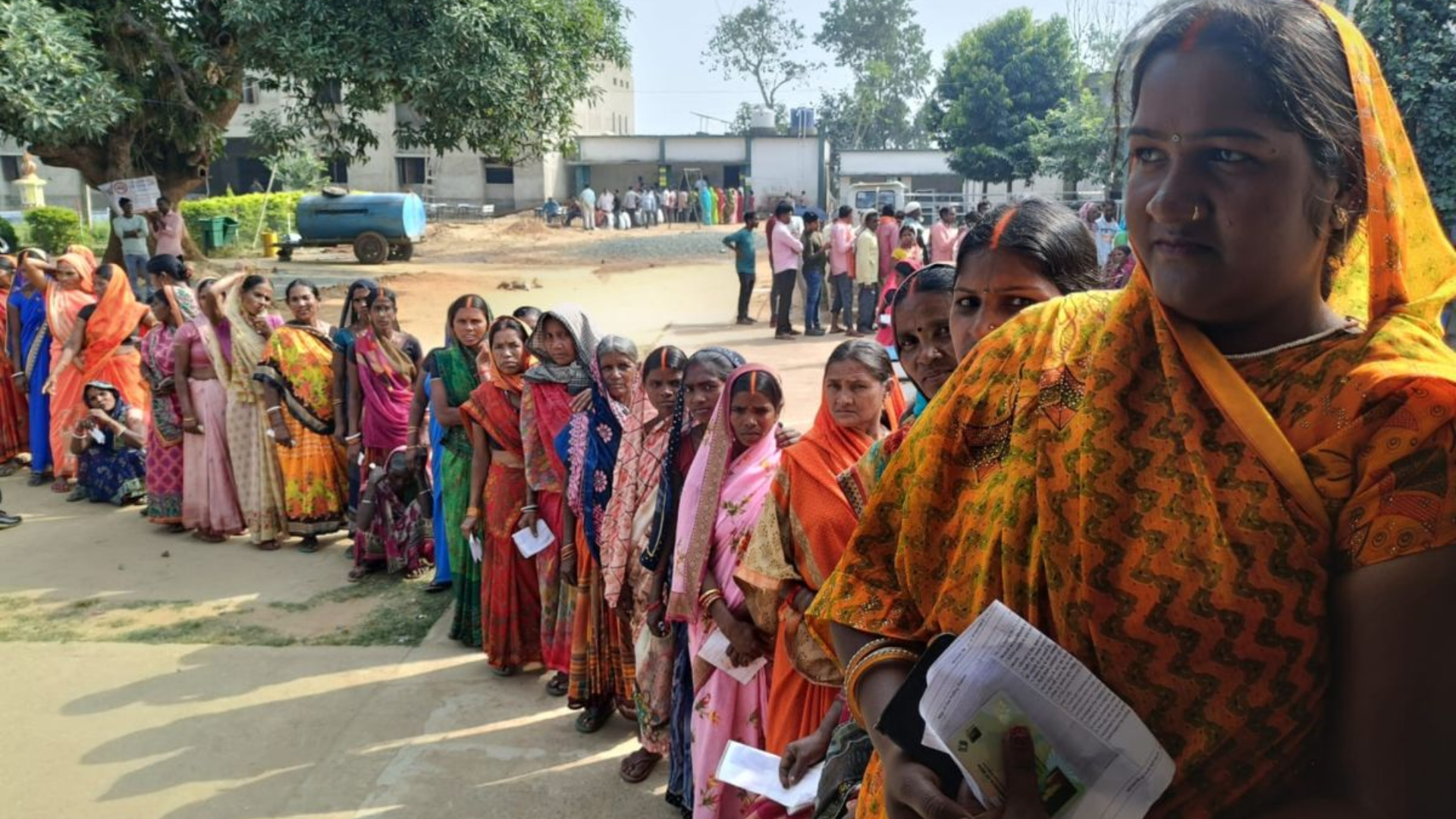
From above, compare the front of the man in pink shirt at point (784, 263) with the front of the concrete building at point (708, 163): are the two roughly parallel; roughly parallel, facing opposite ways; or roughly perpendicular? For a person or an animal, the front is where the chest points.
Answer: roughly perpendicular

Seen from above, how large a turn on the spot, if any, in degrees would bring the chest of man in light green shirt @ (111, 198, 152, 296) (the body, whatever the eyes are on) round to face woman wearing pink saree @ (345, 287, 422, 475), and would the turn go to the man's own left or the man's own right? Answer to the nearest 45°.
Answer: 0° — they already face them

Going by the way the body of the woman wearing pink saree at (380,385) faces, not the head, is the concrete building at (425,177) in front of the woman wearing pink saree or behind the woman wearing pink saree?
behind

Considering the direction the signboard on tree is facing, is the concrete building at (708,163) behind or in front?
behind

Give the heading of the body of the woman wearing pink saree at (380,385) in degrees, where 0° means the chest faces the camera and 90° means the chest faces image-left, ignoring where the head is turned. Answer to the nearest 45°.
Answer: approximately 0°

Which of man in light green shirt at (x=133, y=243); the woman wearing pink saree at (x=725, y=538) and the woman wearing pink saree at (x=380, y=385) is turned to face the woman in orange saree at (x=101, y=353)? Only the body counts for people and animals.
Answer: the man in light green shirt
